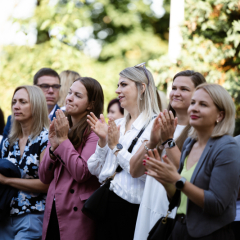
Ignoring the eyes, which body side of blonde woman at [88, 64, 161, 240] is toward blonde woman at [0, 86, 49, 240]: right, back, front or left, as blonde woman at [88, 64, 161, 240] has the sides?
right

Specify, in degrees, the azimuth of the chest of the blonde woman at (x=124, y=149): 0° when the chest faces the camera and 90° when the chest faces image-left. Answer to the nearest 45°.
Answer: approximately 45°

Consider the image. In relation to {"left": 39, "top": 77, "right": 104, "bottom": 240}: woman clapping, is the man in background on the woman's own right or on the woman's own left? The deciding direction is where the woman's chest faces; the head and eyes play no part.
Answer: on the woman's own right

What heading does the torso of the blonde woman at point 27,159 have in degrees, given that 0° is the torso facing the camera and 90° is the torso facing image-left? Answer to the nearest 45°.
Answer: approximately 45°

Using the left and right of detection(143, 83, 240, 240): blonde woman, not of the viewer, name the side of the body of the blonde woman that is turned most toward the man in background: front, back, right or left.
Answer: right

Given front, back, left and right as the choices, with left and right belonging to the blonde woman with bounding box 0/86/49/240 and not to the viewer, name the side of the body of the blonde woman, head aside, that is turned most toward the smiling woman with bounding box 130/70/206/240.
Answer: left

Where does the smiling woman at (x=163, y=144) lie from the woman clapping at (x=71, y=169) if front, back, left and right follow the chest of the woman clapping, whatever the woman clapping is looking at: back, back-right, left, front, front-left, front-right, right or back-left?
left
